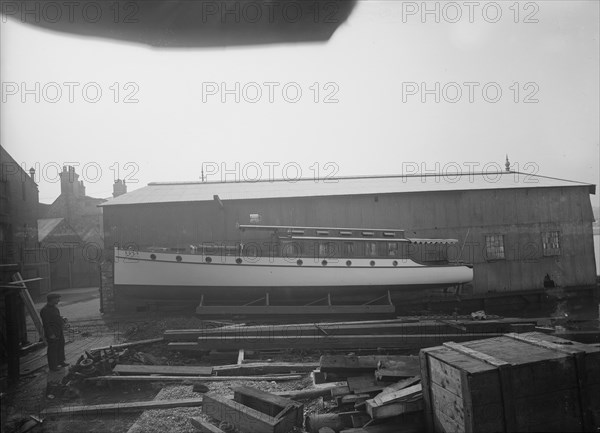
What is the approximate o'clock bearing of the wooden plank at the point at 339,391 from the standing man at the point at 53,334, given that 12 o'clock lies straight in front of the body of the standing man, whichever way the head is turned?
The wooden plank is roughly at 2 o'clock from the standing man.

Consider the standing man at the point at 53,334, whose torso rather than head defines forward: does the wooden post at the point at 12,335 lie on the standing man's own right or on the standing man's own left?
on the standing man's own right

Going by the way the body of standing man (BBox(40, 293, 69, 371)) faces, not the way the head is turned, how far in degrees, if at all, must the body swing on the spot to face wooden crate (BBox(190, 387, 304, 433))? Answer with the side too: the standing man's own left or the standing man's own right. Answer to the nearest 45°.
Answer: approximately 90° to the standing man's own right

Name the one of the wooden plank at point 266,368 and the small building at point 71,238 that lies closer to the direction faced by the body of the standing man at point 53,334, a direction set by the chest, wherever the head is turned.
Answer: the wooden plank

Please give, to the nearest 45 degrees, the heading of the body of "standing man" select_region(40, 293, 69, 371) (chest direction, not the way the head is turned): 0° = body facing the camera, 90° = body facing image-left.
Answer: approximately 270°

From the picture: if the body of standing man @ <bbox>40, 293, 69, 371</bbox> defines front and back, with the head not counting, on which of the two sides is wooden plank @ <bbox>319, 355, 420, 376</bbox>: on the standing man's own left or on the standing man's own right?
on the standing man's own right

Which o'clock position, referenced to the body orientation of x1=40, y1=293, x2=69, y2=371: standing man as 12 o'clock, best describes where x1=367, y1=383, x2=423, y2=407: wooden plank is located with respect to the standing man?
The wooden plank is roughly at 2 o'clock from the standing man.

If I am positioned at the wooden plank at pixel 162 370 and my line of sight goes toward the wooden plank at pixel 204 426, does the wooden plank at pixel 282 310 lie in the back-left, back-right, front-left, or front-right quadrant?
back-left

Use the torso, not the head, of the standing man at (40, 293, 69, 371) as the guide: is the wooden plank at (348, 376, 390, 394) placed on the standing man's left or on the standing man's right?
on the standing man's right

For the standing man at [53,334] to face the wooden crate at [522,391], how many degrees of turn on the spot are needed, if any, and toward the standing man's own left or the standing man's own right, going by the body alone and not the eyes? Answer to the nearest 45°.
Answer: approximately 45° to the standing man's own right

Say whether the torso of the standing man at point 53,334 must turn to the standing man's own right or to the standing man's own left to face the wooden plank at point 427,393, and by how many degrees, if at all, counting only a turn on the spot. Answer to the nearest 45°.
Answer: approximately 45° to the standing man's own right

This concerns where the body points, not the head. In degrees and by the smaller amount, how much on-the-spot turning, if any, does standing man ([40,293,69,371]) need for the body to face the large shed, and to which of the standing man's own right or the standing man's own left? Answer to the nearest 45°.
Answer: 0° — they already face it

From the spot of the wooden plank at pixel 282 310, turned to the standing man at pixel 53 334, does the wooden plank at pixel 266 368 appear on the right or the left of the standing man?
left

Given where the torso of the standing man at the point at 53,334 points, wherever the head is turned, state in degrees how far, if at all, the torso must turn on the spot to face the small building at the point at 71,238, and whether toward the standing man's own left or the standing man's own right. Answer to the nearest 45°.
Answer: approximately 90° to the standing man's own left

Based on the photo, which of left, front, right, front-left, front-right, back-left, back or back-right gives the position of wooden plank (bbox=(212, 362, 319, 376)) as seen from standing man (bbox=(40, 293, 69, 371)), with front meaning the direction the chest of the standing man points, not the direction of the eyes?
front-right
